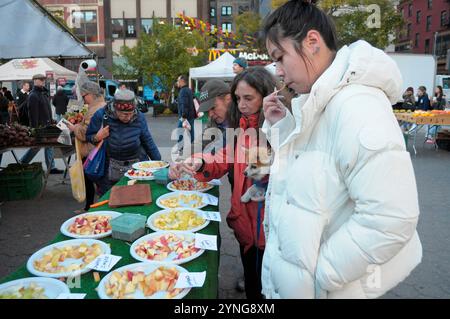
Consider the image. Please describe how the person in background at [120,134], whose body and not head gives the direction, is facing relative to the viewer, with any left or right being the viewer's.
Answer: facing the viewer

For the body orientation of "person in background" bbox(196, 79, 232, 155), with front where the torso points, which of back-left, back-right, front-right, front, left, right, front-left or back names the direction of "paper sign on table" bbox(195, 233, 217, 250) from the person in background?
front-left

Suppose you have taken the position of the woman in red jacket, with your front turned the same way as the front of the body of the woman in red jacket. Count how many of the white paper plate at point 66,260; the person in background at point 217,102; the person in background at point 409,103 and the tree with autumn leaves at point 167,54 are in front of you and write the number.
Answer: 1

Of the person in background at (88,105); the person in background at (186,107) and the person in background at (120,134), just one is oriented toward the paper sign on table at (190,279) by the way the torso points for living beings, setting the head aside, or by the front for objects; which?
the person in background at (120,134)

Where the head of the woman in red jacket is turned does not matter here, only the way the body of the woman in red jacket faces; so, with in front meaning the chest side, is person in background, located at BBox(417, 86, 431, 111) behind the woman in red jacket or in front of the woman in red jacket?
behind
